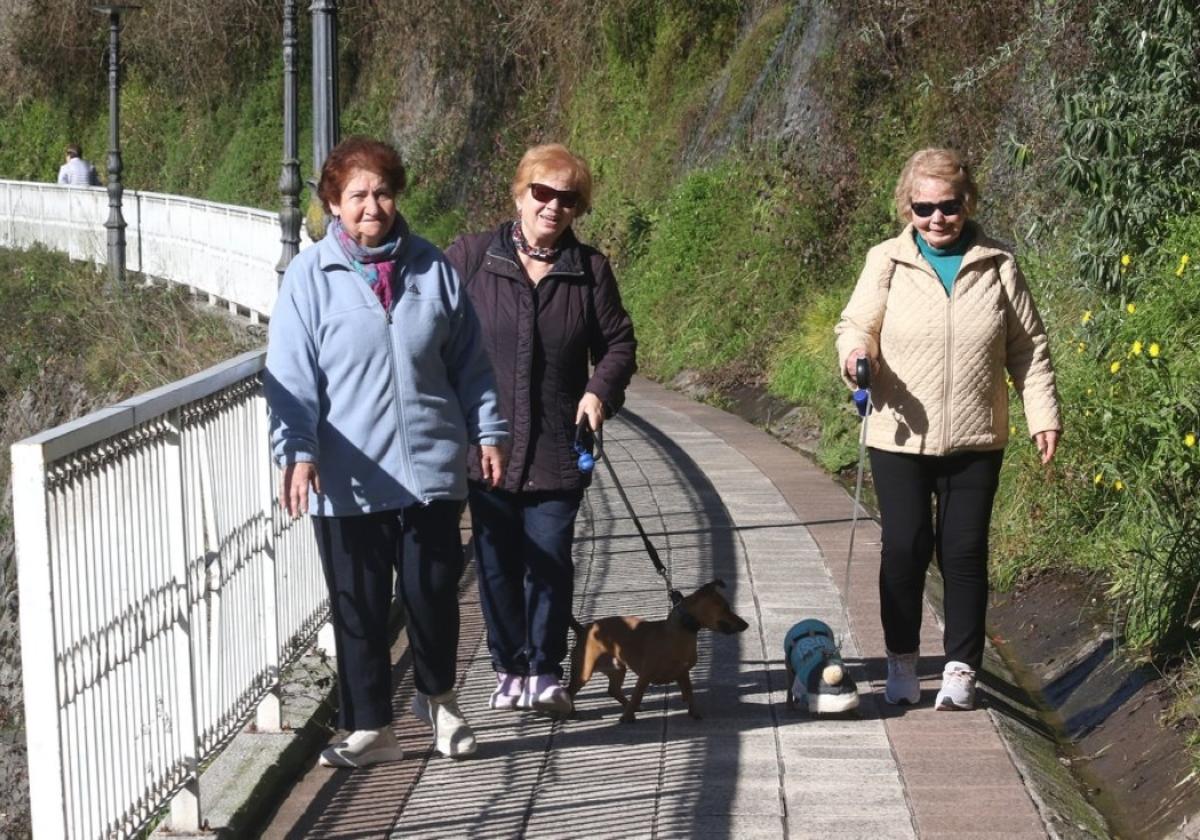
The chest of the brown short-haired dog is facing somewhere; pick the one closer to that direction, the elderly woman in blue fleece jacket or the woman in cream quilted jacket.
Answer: the woman in cream quilted jacket

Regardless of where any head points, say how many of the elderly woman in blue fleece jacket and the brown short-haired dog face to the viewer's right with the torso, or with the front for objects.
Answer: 1

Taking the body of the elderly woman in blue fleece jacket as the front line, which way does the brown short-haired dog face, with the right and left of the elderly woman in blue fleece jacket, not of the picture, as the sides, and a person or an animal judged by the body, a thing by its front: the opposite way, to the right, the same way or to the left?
to the left

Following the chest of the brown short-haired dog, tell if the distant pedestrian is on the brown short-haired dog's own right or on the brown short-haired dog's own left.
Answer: on the brown short-haired dog's own left

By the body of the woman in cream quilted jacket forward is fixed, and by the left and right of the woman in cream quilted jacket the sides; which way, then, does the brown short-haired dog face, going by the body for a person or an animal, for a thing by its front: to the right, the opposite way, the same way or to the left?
to the left

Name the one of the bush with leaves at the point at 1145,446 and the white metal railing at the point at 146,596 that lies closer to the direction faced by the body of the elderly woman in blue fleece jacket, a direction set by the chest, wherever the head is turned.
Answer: the white metal railing

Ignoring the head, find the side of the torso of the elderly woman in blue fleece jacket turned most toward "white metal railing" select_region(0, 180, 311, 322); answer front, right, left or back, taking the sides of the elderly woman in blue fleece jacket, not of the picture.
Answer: back

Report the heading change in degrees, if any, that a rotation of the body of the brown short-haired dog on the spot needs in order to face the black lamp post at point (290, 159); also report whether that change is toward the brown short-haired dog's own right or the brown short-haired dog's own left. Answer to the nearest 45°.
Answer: approximately 90° to the brown short-haired dog's own left

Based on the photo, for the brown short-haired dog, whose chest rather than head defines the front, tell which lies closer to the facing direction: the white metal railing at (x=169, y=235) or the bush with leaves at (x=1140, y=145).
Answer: the bush with leaves

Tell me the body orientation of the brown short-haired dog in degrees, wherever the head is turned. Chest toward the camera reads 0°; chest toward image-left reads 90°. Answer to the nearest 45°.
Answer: approximately 270°

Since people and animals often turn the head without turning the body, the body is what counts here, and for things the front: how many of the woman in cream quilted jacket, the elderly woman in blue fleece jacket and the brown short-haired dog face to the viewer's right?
1
